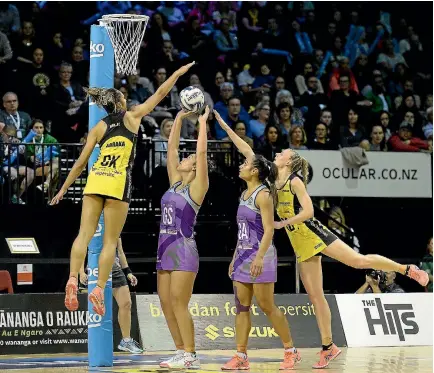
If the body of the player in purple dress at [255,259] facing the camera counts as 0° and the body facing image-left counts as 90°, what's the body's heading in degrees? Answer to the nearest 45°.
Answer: approximately 90°

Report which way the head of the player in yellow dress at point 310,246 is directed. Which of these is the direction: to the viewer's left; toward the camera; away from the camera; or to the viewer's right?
to the viewer's left

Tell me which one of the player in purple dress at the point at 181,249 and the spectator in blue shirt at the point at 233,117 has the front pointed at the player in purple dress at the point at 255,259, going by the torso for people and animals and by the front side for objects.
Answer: the spectator in blue shirt

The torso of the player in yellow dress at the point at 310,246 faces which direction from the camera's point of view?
to the viewer's left

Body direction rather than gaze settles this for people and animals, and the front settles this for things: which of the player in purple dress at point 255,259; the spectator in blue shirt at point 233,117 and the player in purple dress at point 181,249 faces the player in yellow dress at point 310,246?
the spectator in blue shirt

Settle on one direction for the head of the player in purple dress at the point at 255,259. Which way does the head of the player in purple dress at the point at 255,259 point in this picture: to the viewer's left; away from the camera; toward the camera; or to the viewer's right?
to the viewer's left

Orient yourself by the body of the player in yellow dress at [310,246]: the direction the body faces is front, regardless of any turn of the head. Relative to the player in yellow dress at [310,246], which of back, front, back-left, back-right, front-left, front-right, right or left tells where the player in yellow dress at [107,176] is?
front-left

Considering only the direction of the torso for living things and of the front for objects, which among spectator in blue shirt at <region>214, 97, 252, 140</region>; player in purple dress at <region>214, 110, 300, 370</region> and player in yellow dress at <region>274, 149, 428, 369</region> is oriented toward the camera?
the spectator in blue shirt

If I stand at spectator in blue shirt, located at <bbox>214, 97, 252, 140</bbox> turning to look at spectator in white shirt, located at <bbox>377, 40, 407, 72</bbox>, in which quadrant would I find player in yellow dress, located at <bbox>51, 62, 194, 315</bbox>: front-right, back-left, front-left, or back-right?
back-right

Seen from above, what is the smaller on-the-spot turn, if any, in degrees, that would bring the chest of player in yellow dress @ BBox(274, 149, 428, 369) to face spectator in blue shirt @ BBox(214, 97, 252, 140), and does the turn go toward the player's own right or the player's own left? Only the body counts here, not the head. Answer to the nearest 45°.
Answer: approximately 90° to the player's own right

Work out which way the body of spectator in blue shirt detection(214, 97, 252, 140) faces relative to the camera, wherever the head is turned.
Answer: toward the camera

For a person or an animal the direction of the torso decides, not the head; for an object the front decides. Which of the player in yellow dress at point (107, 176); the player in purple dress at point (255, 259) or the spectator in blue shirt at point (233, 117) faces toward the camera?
the spectator in blue shirt

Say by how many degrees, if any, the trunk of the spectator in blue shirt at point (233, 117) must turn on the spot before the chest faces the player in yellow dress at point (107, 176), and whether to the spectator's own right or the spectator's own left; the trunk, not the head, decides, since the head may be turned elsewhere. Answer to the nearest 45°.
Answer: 0° — they already face them
